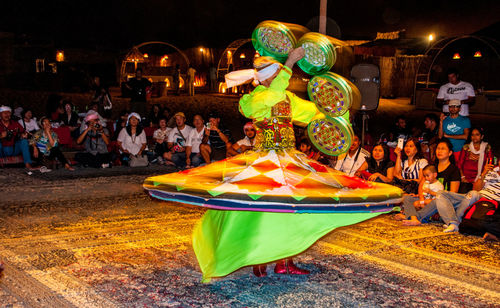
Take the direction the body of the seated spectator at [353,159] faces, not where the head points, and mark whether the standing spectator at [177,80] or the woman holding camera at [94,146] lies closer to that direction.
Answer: the woman holding camera

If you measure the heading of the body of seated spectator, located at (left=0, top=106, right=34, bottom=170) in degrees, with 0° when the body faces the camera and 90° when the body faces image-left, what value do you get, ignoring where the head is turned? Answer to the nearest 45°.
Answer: approximately 315°

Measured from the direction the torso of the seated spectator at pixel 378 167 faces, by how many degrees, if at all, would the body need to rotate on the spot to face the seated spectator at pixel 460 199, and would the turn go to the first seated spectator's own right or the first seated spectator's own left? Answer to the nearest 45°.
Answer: approximately 90° to the first seated spectator's own left

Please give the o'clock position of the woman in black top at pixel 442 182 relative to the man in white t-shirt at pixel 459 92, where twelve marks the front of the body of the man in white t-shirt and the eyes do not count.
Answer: The woman in black top is roughly at 12 o'clock from the man in white t-shirt.

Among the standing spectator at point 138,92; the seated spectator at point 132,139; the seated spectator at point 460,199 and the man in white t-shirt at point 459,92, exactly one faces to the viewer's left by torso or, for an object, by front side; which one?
the seated spectator at point 460,199

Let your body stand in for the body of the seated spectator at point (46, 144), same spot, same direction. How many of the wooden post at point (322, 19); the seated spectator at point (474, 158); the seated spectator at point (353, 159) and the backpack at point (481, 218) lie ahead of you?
4

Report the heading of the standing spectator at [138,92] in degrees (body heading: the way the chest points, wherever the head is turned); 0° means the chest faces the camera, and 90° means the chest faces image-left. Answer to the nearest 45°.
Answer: approximately 0°

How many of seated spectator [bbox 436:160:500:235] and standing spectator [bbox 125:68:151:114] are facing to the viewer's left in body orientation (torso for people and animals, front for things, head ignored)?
1

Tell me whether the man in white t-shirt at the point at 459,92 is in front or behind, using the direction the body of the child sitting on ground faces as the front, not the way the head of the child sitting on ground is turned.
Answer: behind
